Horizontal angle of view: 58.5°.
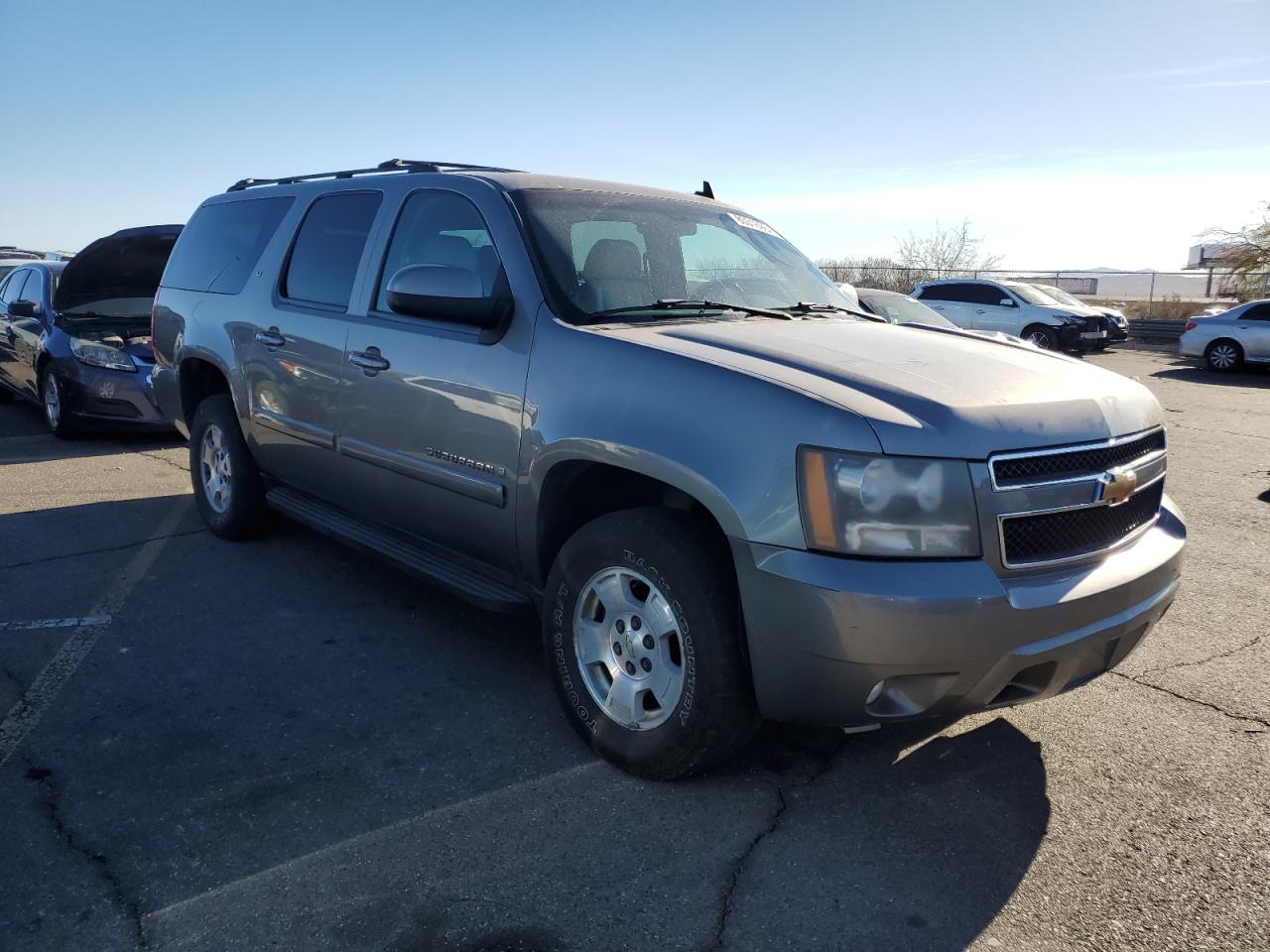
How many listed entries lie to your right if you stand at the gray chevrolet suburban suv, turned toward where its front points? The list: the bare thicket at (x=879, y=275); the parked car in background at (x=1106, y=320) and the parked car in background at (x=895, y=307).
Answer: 0

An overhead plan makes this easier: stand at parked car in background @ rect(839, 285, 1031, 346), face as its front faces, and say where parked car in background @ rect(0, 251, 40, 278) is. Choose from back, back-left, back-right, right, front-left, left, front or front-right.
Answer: back-right

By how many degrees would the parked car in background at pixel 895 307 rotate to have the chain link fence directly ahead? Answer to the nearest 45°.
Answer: approximately 135° to its left

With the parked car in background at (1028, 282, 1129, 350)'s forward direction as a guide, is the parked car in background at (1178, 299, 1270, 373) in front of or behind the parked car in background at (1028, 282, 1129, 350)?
in front

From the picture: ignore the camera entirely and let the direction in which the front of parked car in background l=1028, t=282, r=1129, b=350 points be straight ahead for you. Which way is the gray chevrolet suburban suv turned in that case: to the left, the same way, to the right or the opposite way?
the same way

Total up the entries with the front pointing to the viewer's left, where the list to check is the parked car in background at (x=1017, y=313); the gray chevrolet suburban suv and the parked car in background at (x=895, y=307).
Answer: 0

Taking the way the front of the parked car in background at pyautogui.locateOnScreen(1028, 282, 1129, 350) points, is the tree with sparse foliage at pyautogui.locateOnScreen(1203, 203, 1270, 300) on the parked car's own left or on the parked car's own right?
on the parked car's own left

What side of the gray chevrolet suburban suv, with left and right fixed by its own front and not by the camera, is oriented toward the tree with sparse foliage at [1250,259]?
left

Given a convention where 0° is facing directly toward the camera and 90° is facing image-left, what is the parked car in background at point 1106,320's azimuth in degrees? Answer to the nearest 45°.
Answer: approximately 315°

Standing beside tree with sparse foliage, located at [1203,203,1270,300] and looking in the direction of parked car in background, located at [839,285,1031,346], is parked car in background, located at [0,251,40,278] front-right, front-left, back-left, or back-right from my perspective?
front-right

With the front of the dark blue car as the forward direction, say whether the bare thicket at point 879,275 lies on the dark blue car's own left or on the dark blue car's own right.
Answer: on the dark blue car's own left

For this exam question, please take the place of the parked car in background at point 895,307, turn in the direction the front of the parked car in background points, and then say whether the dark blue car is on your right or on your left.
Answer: on your right

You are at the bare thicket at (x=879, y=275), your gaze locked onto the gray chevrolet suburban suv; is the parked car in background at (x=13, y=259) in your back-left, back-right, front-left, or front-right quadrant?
front-right

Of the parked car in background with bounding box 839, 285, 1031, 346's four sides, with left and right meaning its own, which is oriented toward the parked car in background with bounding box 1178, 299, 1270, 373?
left

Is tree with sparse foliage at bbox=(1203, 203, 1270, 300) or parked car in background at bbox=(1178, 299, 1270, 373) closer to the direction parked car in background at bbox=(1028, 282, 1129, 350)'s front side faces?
the parked car in background

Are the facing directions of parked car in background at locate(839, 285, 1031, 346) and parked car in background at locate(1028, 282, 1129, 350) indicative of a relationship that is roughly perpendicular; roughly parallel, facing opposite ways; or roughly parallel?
roughly parallel

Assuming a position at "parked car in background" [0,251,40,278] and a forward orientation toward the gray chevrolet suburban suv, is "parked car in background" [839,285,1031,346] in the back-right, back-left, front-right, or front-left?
front-left
